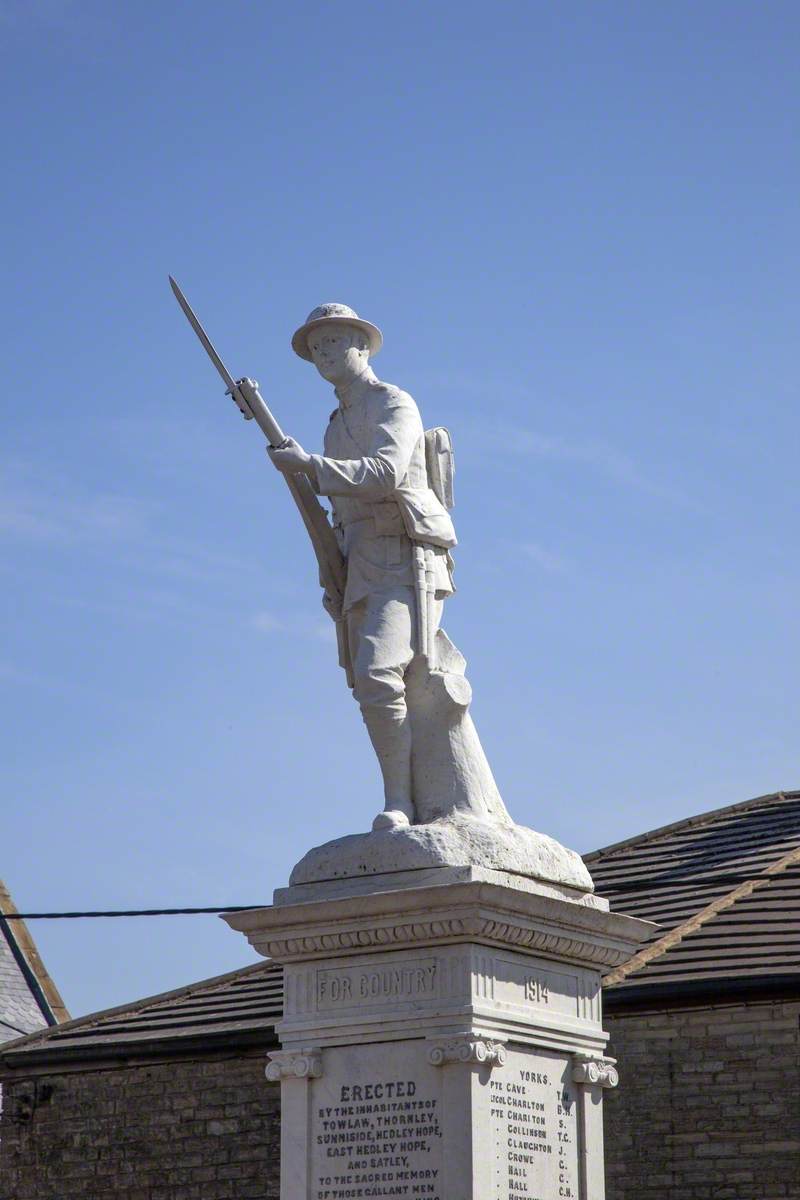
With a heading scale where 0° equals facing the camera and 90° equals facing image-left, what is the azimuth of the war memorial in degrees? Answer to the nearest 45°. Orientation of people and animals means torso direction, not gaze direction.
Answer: approximately 45°
